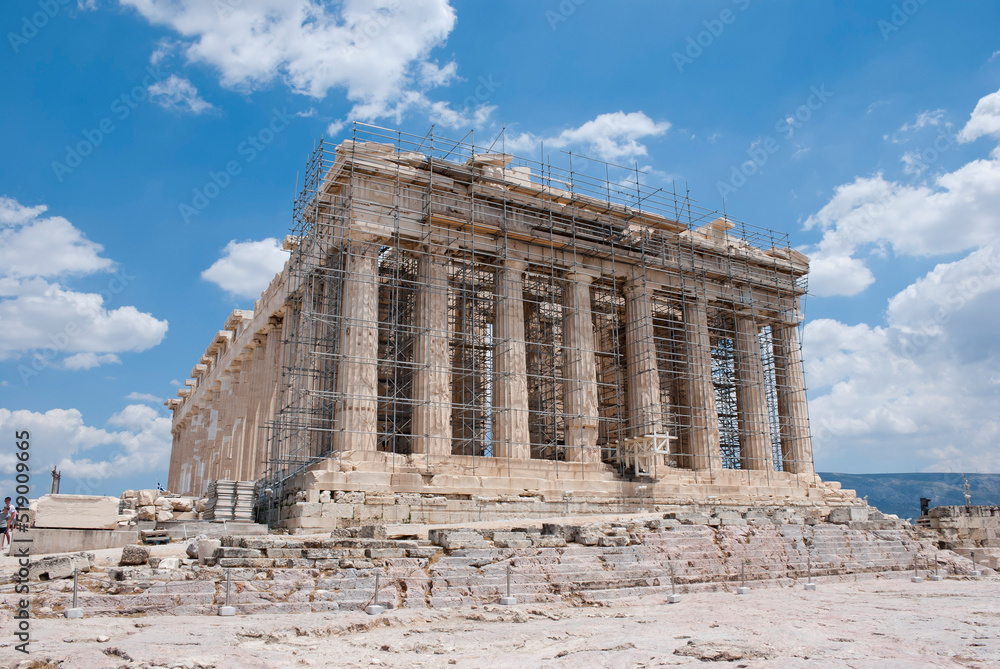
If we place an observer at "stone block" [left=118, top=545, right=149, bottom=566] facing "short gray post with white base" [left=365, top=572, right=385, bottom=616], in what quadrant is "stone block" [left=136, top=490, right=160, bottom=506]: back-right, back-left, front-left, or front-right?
back-left

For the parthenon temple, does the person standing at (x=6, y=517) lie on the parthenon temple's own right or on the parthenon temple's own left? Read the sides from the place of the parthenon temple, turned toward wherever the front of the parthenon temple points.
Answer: on the parthenon temple's own right

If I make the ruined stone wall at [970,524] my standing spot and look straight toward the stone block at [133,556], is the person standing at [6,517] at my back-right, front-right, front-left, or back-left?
front-right

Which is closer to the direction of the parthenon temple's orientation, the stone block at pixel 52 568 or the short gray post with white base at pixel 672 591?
the short gray post with white base

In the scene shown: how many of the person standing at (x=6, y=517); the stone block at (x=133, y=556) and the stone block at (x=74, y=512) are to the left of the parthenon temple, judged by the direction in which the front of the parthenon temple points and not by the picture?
0

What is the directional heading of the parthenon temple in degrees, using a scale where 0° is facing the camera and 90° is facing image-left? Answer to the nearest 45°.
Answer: approximately 315°

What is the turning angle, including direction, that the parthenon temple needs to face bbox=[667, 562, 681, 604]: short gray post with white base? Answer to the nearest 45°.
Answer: approximately 45° to its right

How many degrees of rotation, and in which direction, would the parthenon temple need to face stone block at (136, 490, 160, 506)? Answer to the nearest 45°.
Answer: approximately 90° to its right

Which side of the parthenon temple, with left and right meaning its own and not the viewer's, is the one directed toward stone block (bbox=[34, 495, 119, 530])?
right

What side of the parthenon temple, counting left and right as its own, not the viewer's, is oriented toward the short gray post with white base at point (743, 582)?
front

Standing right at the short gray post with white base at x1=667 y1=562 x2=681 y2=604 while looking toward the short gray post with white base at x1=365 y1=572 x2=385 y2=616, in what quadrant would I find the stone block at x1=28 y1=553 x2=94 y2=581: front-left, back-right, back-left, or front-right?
front-right

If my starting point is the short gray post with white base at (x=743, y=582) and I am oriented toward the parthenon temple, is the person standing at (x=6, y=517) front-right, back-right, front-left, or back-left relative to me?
front-left

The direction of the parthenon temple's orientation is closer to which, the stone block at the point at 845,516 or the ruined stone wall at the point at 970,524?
the stone block

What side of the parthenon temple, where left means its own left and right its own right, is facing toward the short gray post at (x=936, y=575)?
front

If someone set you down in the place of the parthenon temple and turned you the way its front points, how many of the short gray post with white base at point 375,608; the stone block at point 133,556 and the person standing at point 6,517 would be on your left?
0

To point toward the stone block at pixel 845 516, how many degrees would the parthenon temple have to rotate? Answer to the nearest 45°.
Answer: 0° — it already faces it
